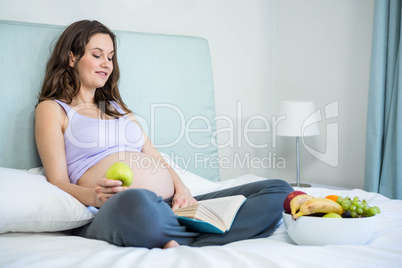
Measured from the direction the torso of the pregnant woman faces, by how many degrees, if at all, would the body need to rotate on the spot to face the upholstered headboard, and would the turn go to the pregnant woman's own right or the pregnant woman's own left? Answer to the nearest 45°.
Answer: approximately 135° to the pregnant woman's own left

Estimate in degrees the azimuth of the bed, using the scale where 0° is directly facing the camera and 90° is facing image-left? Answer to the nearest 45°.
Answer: approximately 315°

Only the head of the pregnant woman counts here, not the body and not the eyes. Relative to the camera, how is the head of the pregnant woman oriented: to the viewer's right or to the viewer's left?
to the viewer's right

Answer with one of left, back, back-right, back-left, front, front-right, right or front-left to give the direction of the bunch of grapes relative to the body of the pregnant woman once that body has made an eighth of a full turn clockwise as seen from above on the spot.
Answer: front-left

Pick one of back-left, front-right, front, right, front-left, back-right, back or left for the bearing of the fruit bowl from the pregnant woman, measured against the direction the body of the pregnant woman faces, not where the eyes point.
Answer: front

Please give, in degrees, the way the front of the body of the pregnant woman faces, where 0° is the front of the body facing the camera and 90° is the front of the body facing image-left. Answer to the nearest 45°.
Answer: approximately 315°

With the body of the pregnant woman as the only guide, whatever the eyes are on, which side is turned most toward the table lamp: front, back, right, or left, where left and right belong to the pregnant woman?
left

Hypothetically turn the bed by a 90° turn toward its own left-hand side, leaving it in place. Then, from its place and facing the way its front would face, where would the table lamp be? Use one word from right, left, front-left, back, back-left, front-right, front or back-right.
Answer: front
